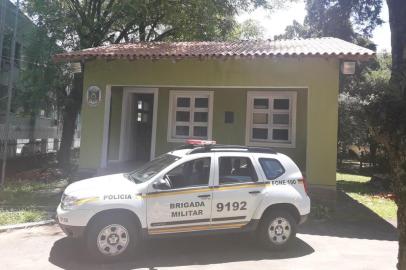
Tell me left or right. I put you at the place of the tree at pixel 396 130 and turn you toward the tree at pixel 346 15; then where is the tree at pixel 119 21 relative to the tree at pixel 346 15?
left

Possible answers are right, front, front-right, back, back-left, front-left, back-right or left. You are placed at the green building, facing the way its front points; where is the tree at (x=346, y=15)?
back-left

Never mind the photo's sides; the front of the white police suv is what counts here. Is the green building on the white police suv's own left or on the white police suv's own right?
on the white police suv's own right

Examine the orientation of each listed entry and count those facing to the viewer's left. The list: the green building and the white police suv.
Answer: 1

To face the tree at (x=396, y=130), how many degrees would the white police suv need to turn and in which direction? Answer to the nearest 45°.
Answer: approximately 135° to its left

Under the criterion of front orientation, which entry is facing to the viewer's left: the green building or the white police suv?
the white police suv

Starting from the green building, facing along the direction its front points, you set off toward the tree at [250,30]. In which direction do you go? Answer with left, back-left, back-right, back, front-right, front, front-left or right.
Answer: back

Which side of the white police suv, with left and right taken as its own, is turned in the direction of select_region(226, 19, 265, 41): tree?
right

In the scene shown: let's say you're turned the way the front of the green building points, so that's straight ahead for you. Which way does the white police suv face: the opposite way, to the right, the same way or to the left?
to the right

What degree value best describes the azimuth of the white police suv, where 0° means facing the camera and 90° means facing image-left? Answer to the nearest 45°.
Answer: approximately 90°

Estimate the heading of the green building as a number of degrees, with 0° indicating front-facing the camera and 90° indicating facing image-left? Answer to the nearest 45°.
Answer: approximately 0°

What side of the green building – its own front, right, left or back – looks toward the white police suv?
front

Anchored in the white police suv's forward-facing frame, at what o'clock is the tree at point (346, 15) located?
The tree is roughly at 4 o'clock from the white police suv.

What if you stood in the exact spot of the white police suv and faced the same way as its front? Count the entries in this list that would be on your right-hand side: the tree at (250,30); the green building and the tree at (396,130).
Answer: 2
